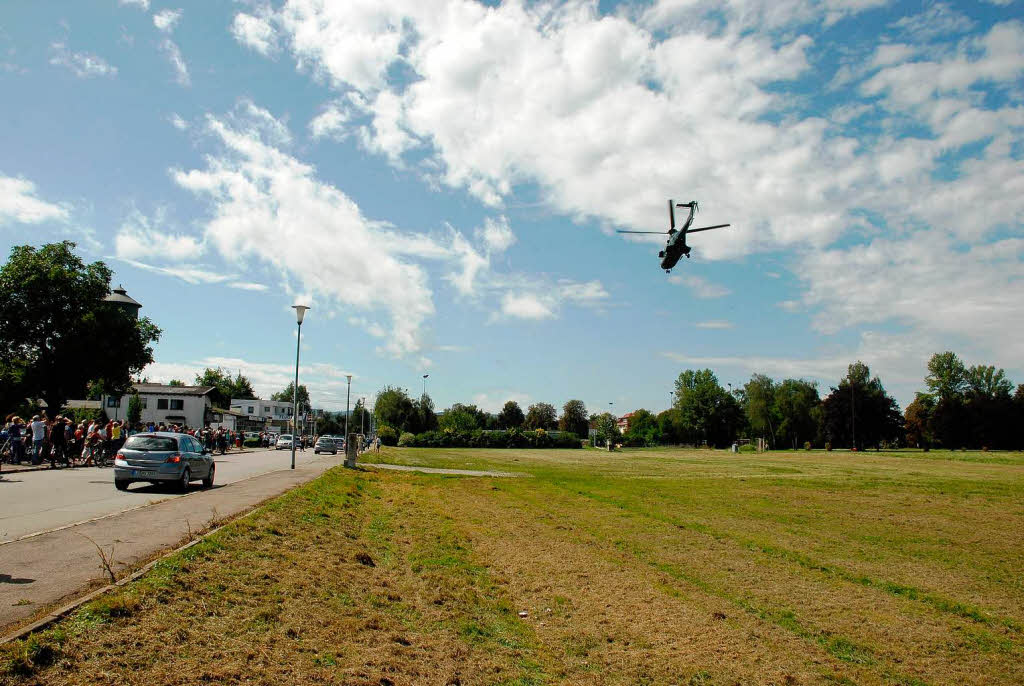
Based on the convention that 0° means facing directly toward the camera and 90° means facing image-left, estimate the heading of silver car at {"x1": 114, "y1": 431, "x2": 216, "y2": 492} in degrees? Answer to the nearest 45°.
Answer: approximately 225°

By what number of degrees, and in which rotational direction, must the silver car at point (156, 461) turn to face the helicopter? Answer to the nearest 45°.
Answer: approximately 45° to its right

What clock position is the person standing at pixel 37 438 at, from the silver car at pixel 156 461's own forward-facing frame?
The person standing is roughly at 10 o'clock from the silver car.

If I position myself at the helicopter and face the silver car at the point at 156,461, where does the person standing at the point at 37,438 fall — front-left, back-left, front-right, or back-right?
front-right
